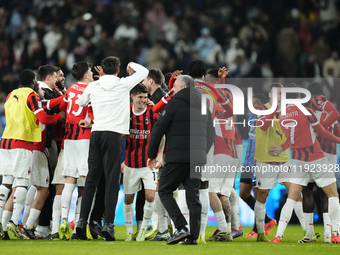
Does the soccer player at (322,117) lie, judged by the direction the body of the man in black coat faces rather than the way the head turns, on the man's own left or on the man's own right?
on the man's own right

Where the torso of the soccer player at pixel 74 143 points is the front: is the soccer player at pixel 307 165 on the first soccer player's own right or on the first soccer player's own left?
on the first soccer player's own right

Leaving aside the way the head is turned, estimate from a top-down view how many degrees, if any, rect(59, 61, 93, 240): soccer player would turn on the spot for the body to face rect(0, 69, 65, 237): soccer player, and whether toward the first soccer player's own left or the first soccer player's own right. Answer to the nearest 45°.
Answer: approximately 135° to the first soccer player's own left

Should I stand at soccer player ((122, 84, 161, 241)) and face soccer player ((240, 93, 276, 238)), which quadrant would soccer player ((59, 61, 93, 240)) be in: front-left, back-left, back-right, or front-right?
back-left

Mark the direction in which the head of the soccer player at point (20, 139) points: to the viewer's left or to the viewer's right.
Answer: to the viewer's right

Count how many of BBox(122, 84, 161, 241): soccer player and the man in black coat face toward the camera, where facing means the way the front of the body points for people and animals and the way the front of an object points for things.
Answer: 1

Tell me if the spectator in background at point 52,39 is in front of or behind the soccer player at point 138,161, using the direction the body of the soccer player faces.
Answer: behind

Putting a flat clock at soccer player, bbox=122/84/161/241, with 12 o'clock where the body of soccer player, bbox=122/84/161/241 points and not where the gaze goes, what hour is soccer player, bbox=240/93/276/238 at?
soccer player, bbox=240/93/276/238 is roughly at 8 o'clock from soccer player, bbox=122/84/161/241.

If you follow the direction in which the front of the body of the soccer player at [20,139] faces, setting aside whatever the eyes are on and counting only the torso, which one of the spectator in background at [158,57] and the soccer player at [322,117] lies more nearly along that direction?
the spectator in background
